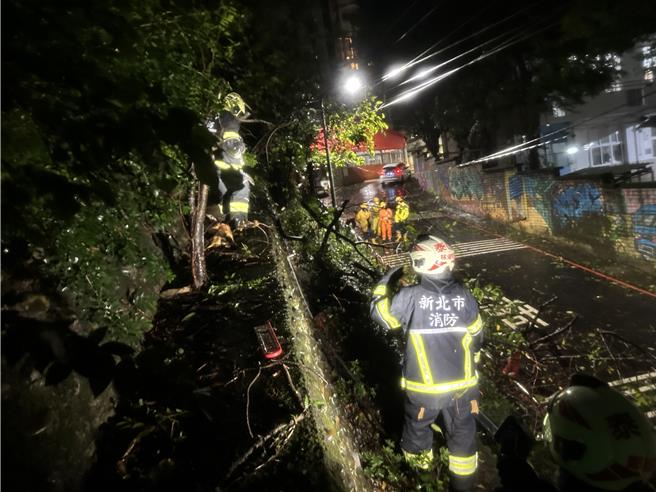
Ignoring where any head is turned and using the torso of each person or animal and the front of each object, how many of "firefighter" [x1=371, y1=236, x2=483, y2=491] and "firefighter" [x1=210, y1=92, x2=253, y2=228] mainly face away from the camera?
1

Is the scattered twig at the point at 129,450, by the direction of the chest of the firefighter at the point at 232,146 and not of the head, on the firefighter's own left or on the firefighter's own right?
on the firefighter's own right

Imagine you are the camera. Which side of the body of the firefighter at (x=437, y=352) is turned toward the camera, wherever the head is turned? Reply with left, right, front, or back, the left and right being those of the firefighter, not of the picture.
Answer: back

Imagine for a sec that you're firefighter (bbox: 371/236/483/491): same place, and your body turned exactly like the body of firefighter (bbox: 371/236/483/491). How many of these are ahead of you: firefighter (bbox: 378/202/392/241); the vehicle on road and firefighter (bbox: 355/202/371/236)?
3

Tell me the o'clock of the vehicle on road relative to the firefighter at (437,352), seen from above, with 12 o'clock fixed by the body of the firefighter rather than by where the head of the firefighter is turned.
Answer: The vehicle on road is roughly at 12 o'clock from the firefighter.

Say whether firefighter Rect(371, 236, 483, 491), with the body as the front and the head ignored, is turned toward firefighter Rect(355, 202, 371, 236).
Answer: yes

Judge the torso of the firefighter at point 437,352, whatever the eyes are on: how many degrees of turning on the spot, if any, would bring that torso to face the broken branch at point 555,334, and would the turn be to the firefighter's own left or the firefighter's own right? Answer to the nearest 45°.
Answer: approximately 45° to the firefighter's own right

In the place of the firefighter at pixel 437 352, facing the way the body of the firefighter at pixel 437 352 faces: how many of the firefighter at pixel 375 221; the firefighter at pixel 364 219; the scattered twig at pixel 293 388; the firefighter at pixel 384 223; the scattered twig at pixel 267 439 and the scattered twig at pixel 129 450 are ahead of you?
3

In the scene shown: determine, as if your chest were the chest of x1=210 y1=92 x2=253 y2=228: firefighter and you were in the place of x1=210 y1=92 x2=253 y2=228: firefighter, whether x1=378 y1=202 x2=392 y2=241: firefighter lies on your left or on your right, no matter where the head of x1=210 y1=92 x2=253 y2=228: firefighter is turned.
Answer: on your left

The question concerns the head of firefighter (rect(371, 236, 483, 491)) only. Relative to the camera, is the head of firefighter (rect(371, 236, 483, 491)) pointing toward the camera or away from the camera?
away from the camera
